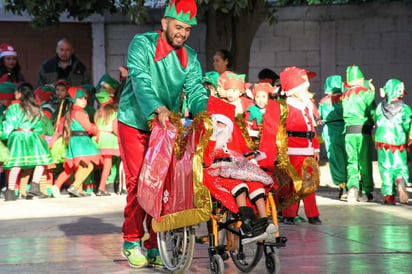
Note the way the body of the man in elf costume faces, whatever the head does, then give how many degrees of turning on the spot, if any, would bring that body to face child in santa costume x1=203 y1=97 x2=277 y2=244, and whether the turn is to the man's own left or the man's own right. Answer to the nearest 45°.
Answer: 0° — they already face them

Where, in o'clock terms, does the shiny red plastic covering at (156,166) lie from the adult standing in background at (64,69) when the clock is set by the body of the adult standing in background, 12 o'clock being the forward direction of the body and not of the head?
The shiny red plastic covering is roughly at 12 o'clock from the adult standing in background.

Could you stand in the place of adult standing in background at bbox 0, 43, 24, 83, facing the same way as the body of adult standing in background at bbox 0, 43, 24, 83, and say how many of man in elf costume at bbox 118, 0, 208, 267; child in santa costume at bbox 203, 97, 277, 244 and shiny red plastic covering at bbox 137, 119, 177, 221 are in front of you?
3

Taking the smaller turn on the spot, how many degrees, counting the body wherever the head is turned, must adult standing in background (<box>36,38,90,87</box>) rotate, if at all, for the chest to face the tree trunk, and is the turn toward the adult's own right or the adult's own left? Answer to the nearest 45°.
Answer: approximately 90° to the adult's own left

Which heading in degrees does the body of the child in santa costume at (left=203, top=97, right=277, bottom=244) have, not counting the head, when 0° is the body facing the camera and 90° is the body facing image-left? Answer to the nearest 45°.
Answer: approximately 315°

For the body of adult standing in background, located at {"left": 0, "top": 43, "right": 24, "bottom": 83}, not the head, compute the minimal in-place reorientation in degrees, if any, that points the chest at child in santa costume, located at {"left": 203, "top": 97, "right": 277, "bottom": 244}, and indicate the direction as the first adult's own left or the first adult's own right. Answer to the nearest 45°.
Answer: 0° — they already face them

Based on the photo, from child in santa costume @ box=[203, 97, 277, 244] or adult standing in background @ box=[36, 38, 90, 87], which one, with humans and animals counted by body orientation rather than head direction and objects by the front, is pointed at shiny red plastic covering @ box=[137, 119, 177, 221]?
the adult standing in background

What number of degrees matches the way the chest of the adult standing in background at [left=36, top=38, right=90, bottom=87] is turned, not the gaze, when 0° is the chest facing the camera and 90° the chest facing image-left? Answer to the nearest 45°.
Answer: approximately 0°

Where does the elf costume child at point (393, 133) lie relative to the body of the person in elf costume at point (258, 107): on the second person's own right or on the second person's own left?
on the second person's own left
